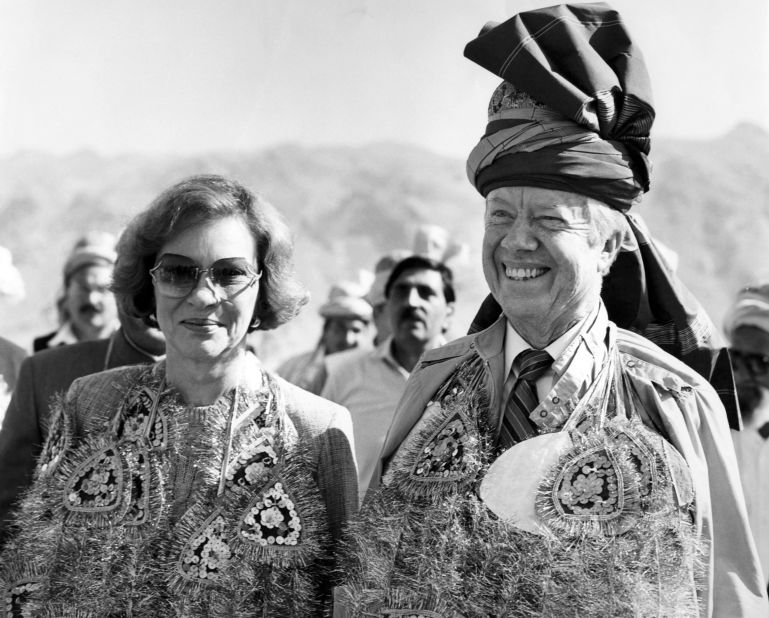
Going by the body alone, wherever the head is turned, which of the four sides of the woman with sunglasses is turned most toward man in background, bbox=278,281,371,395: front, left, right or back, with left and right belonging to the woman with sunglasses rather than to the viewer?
back

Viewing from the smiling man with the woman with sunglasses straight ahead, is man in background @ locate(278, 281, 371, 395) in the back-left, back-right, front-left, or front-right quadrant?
front-right

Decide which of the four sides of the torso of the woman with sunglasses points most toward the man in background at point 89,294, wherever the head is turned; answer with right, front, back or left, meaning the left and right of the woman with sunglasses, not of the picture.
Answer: back

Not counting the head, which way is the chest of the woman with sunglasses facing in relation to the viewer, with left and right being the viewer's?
facing the viewer

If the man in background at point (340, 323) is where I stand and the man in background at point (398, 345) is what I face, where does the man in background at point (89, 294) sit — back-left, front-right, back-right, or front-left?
front-right

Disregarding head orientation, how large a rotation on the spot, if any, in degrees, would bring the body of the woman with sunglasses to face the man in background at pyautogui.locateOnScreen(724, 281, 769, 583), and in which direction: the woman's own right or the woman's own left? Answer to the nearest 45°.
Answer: approximately 135° to the woman's own left

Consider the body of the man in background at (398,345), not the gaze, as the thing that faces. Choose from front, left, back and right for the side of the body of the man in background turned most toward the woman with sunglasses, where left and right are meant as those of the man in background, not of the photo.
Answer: front

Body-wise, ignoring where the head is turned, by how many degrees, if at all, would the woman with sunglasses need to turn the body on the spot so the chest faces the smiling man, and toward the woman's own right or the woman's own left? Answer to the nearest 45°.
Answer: approximately 45° to the woman's own left

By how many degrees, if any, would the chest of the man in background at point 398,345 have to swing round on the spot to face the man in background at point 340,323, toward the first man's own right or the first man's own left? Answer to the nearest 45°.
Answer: approximately 180°

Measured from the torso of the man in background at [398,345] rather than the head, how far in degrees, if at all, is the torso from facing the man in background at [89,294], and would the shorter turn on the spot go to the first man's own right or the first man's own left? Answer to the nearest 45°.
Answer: approximately 90° to the first man's own right

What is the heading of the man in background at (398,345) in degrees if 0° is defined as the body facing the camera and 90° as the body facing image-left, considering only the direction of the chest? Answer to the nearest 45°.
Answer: approximately 0°

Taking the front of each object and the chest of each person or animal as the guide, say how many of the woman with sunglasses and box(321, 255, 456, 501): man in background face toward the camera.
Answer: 2
